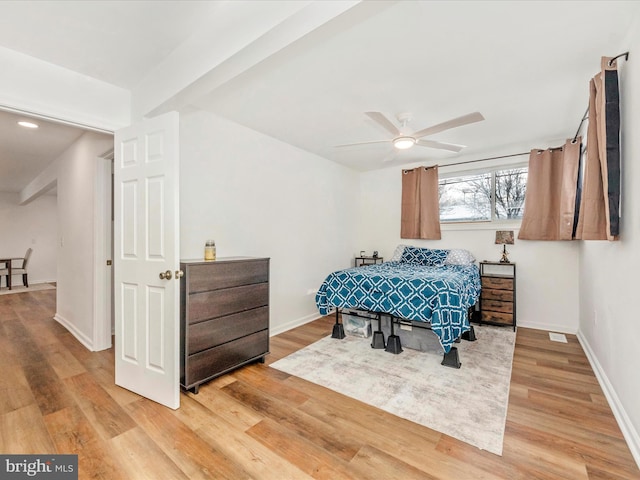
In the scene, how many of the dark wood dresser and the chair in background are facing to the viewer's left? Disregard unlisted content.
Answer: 1

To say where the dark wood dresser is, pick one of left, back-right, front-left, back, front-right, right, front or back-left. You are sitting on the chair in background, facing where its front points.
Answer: left

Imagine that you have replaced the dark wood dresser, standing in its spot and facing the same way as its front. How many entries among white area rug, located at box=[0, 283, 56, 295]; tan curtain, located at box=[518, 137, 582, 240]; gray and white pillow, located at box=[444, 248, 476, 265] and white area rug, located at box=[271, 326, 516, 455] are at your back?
1

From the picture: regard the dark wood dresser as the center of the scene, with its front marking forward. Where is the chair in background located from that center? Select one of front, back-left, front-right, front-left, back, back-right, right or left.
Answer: back

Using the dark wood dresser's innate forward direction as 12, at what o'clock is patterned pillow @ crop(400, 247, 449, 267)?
The patterned pillow is roughly at 10 o'clock from the dark wood dresser.

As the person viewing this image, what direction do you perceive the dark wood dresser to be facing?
facing the viewer and to the right of the viewer

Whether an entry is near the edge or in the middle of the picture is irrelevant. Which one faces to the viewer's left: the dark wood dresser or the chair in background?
the chair in background

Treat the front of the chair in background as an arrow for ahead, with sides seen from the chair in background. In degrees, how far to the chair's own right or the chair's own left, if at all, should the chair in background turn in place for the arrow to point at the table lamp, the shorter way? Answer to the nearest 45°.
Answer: approximately 135° to the chair's own left

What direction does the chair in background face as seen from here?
to the viewer's left

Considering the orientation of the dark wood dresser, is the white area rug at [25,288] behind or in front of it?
behind
